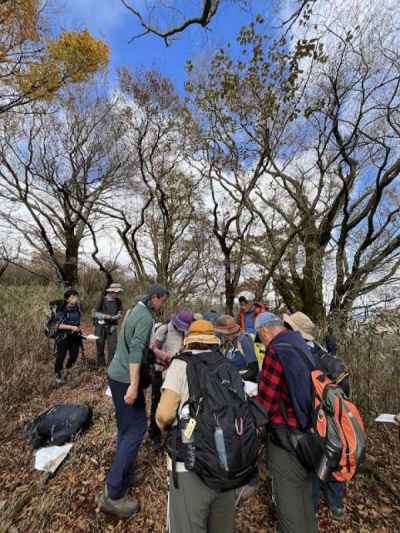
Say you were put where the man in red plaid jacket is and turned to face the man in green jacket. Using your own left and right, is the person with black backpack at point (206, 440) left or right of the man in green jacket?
left

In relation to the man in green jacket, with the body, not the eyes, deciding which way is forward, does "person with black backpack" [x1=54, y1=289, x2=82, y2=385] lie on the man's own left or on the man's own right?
on the man's own left

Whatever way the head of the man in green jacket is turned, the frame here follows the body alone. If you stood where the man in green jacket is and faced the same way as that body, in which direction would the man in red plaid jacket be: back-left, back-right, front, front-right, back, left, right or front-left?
front-right

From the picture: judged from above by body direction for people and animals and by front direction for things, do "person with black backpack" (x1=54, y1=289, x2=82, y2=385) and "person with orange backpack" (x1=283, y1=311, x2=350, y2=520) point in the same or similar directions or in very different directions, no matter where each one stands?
very different directions

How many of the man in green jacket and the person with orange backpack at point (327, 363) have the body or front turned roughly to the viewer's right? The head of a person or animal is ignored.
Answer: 1

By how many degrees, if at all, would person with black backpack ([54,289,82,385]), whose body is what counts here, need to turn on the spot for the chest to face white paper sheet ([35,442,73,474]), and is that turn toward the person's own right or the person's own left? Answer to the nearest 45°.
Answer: approximately 45° to the person's own right

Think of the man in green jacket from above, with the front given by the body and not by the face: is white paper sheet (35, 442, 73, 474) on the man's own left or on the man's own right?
on the man's own left

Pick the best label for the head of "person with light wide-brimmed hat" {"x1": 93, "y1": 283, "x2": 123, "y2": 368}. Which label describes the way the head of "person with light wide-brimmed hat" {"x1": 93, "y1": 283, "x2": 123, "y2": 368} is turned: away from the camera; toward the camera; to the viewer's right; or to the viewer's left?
toward the camera

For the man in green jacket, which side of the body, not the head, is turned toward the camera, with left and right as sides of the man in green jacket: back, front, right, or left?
right

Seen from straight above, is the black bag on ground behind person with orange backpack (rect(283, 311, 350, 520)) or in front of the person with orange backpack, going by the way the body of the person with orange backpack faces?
in front

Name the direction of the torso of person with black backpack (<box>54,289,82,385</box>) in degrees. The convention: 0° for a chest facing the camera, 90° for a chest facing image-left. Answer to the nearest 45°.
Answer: approximately 315°

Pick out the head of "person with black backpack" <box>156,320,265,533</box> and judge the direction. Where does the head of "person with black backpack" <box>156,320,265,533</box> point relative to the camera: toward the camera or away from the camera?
away from the camera
